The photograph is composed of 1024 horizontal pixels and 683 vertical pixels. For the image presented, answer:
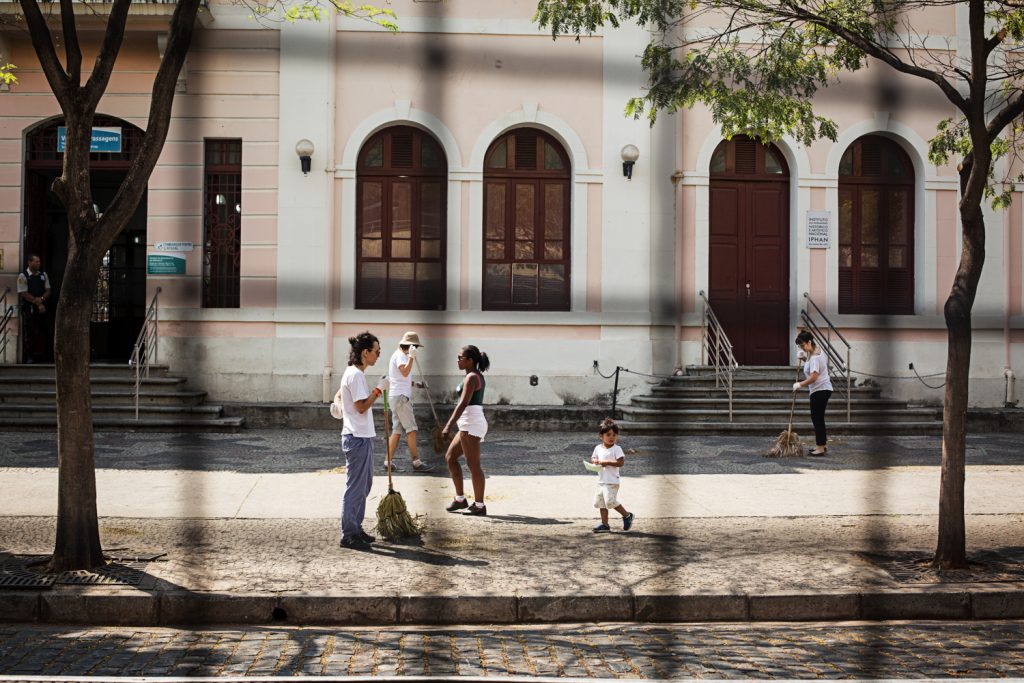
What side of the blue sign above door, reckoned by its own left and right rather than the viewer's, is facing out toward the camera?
front

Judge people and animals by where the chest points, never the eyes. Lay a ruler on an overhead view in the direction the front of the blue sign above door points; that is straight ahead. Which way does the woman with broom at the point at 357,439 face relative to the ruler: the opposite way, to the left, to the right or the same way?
to the left

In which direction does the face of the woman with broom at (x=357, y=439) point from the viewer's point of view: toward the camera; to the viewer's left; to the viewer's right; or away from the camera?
to the viewer's right

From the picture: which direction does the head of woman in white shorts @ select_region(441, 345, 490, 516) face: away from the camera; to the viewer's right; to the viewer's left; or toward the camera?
to the viewer's left

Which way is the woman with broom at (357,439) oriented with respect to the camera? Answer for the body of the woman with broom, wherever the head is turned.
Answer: to the viewer's right

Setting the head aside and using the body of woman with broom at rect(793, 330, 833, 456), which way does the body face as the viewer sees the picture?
to the viewer's left

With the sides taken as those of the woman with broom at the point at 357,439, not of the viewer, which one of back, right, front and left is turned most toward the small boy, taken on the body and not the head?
front

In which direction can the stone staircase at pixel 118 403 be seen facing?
toward the camera

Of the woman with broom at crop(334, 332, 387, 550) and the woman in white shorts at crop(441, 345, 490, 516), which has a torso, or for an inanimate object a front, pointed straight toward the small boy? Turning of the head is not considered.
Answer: the woman with broom at crop(334, 332, 387, 550)

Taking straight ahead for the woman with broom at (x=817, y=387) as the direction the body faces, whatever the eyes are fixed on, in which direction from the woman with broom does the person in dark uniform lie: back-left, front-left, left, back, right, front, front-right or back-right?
front

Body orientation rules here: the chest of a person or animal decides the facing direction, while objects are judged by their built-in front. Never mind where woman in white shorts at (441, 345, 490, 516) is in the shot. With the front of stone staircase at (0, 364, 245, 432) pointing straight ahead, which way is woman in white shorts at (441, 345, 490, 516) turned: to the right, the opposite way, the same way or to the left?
to the right

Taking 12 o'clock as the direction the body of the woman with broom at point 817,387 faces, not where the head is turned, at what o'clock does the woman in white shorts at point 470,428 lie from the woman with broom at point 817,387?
the woman in white shorts at point 470,428 is roughly at 10 o'clock from the woman with broom at point 817,387.

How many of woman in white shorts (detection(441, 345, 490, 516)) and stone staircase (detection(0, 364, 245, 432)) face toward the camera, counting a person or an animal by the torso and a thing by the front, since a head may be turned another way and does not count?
1

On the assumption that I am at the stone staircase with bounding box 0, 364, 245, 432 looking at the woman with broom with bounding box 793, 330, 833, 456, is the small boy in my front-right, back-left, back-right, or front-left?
front-right

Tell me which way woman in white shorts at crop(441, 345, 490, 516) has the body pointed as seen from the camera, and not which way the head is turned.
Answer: to the viewer's left
